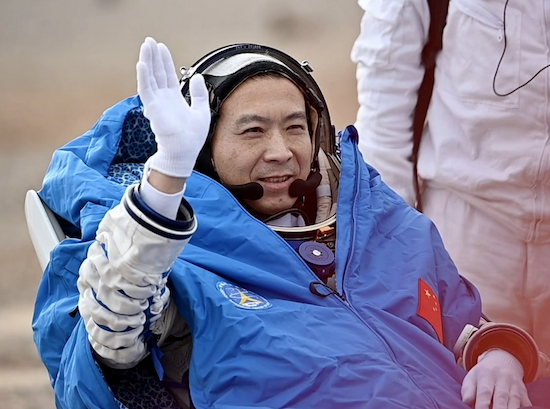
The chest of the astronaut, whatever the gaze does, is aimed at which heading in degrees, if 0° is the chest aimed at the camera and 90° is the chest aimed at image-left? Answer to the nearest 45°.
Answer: approximately 315°
